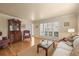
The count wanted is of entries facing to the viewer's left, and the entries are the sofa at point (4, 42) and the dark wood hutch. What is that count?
0

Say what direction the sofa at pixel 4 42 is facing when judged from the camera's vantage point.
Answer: facing the viewer and to the right of the viewer

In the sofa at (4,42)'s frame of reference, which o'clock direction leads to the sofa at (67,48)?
the sofa at (67,48) is roughly at 11 o'clock from the sofa at (4,42).

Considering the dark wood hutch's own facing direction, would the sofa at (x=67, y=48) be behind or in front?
in front

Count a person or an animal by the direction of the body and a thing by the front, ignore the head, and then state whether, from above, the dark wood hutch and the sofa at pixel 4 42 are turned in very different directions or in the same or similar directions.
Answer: same or similar directions
